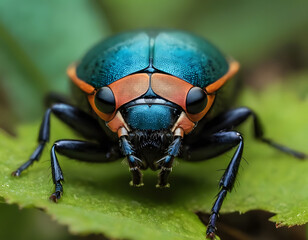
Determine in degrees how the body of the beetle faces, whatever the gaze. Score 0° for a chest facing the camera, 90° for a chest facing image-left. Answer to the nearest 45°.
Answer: approximately 0°
